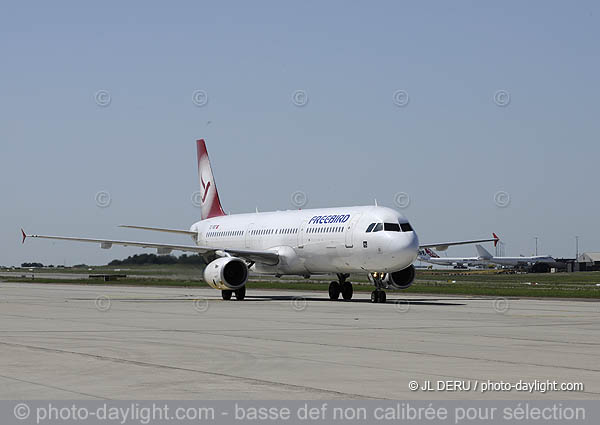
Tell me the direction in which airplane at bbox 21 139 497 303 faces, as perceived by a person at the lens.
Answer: facing the viewer and to the right of the viewer
